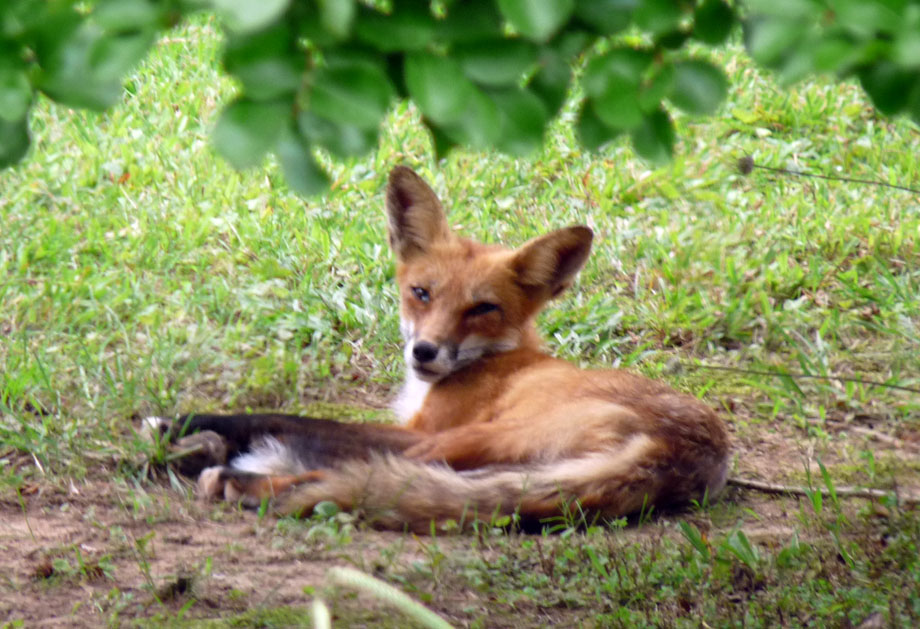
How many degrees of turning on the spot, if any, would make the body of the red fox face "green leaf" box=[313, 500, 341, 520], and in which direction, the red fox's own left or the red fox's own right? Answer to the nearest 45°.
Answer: approximately 45° to the red fox's own left

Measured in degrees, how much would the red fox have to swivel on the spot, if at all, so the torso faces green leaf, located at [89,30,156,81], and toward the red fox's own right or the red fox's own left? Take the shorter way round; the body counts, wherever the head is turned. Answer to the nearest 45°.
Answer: approximately 90° to the red fox's own left

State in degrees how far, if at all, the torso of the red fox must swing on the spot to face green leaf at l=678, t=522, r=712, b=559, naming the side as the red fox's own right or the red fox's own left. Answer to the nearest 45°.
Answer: approximately 135° to the red fox's own left

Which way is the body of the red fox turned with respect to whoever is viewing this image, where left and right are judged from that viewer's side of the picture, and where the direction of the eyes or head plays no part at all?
facing to the left of the viewer

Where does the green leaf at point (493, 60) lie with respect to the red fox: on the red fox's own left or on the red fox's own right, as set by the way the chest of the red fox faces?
on the red fox's own left

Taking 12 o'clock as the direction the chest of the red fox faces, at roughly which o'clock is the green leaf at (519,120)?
The green leaf is roughly at 9 o'clock from the red fox.

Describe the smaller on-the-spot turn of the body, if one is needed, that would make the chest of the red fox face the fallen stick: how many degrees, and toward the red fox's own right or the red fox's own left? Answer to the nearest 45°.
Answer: approximately 180°

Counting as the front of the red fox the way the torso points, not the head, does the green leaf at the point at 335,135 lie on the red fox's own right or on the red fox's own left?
on the red fox's own left

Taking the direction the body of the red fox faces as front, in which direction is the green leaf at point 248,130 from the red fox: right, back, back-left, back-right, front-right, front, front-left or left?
left
